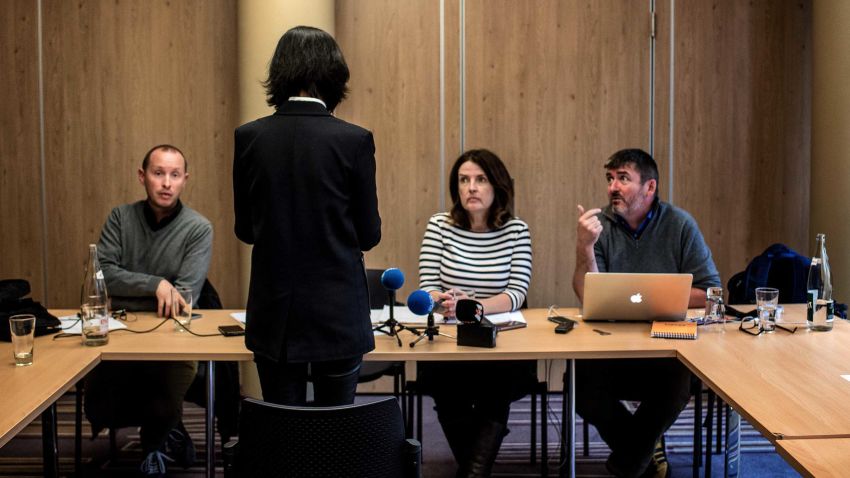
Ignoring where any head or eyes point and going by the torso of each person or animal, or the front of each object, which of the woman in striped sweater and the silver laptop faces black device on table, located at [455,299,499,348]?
the woman in striped sweater

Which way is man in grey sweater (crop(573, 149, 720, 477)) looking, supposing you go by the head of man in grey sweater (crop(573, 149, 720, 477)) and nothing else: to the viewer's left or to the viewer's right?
to the viewer's left

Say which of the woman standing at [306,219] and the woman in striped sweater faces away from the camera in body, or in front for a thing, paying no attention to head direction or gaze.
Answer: the woman standing

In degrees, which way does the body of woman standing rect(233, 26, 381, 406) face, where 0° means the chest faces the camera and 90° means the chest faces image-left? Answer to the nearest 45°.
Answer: approximately 180°

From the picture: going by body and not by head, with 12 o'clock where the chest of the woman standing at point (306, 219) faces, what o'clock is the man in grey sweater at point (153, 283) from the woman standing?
The man in grey sweater is roughly at 11 o'clock from the woman standing.

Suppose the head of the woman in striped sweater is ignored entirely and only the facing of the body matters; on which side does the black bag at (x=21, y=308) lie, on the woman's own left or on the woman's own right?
on the woman's own right

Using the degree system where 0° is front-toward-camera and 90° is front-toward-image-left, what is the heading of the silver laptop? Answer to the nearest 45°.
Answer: approximately 180°

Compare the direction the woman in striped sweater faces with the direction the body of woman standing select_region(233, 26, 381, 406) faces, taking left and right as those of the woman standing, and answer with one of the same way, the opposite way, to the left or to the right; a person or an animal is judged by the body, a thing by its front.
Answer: the opposite way

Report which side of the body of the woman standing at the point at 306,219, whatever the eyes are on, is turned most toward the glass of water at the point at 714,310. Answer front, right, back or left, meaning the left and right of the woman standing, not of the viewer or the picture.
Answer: right

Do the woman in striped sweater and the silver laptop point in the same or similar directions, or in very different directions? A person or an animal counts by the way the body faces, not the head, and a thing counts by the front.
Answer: very different directions

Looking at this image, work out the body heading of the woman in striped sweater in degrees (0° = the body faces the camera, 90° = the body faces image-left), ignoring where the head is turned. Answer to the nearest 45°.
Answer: approximately 0°

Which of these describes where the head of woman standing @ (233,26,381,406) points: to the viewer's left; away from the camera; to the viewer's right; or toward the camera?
away from the camera
